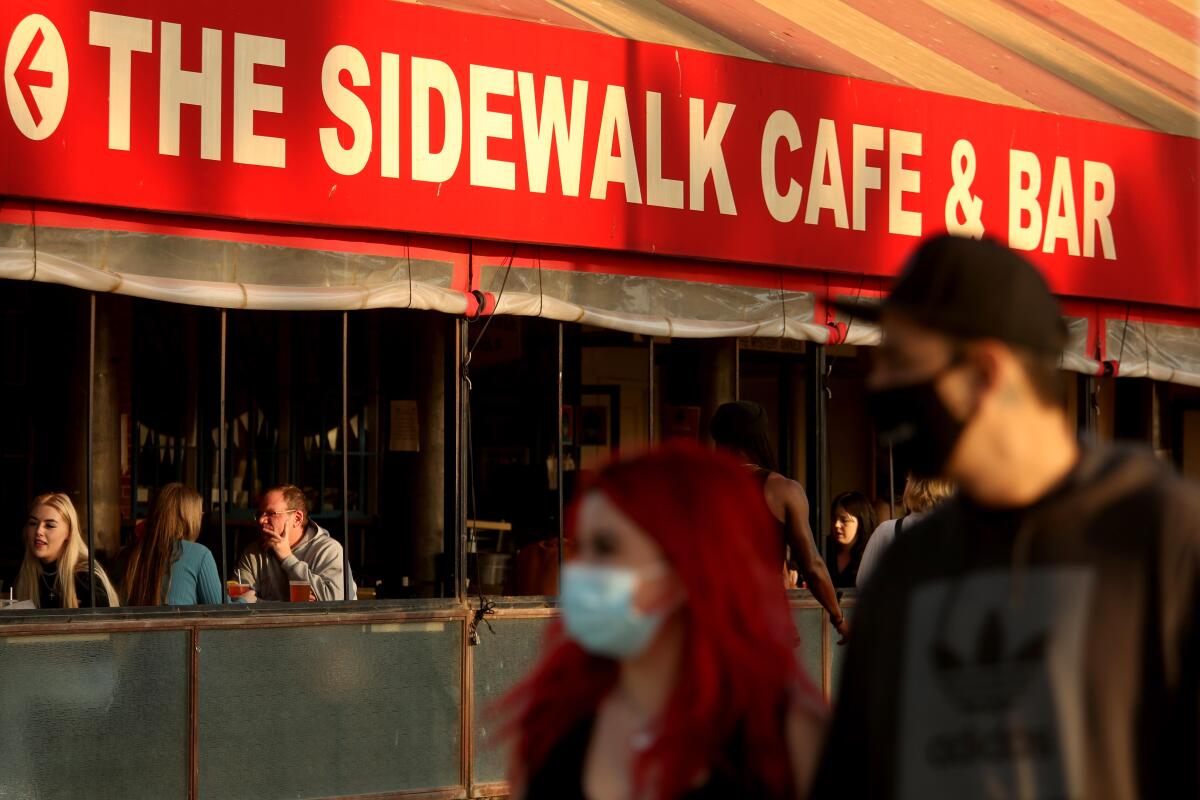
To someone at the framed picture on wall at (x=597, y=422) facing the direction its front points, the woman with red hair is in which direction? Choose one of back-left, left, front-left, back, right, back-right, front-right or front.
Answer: front

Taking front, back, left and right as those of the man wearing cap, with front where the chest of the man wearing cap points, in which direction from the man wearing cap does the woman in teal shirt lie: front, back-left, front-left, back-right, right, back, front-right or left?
right

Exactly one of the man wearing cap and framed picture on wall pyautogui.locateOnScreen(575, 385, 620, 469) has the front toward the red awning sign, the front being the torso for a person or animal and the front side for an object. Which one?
the framed picture on wall

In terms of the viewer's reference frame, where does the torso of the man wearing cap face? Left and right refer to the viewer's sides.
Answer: facing the viewer and to the left of the viewer

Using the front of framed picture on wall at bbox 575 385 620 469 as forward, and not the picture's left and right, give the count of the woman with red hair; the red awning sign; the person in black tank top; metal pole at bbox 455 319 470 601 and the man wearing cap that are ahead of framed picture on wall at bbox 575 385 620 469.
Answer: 5

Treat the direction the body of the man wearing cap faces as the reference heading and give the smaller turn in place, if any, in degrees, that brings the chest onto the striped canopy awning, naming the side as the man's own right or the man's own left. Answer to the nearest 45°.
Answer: approximately 135° to the man's own right

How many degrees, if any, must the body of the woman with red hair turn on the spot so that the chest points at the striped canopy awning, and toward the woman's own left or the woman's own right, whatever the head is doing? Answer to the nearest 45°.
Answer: approximately 135° to the woman's own right

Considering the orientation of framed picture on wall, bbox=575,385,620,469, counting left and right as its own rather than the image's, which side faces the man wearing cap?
front

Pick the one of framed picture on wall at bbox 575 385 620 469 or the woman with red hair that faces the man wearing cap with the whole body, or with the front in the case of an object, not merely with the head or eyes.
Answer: the framed picture on wall

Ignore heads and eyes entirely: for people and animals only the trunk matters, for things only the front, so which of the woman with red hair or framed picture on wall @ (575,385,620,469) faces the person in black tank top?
the framed picture on wall

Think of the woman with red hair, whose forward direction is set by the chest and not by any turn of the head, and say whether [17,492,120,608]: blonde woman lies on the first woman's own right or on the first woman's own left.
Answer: on the first woman's own right

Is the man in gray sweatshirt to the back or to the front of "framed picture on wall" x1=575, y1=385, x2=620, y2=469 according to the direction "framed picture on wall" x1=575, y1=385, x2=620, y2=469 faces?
to the front

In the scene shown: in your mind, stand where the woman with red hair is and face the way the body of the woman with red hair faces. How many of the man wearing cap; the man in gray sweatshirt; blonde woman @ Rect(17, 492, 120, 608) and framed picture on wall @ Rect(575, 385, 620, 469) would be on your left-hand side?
1

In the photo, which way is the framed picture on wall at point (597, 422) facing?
toward the camera

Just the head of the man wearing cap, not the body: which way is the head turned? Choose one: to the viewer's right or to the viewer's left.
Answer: to the viewer's left
